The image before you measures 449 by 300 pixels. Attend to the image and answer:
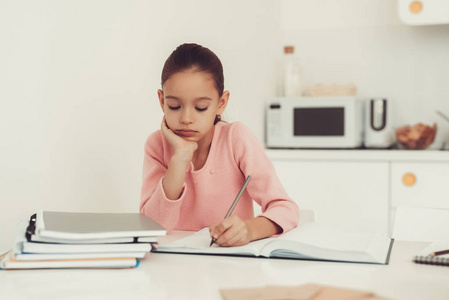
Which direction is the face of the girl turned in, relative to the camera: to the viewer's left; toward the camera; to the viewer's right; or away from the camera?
toward the camera

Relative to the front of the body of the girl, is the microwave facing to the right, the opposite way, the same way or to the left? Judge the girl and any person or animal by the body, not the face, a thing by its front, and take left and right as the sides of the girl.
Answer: the same way

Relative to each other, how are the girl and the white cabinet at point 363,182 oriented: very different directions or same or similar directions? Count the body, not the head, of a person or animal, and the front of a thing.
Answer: same or similar directions

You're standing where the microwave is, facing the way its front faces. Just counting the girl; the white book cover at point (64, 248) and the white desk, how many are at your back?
0

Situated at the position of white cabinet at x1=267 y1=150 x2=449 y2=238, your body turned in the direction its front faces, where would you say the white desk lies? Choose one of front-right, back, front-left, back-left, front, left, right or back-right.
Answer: front

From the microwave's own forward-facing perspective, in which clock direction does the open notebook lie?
The open notebook is roughly at 12 o'clock from the microwave.

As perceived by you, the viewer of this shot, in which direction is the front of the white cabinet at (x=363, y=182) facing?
facing the viewer

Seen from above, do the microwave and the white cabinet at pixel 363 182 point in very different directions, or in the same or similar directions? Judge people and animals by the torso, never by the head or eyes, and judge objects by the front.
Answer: same or similar directions

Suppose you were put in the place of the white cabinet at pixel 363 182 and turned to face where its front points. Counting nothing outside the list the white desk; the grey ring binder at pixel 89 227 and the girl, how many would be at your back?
0

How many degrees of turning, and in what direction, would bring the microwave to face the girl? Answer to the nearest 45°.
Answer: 0° — it already faces them

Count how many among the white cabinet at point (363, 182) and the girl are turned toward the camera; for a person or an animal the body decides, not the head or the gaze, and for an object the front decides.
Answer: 2

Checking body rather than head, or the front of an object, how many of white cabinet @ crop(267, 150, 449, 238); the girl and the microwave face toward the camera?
3

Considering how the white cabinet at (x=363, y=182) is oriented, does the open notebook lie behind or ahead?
ahead

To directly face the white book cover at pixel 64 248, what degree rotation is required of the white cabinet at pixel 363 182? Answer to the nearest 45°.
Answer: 0° — it already faces it
